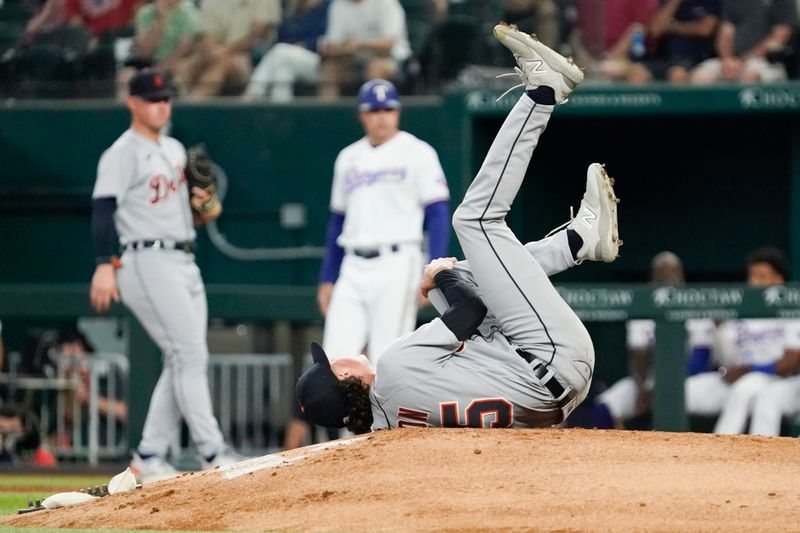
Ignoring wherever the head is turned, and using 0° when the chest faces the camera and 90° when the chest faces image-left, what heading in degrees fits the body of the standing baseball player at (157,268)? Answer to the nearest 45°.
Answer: approximately 315°

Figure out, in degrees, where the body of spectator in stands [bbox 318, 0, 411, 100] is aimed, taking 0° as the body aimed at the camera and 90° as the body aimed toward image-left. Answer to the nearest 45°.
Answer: approximately 45°

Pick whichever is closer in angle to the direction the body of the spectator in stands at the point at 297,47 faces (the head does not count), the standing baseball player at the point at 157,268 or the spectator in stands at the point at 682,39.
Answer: the standing baseball player

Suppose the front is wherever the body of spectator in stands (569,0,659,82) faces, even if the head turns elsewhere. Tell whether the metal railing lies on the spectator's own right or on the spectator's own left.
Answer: on the spectator's own right

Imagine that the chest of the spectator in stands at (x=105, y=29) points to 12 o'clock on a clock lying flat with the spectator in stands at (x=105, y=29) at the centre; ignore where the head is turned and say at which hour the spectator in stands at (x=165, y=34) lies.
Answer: the spectator in stands at (x=165, y=34) is roughly at 10 o'clock from the spectator in stands at (x=105, y=29).

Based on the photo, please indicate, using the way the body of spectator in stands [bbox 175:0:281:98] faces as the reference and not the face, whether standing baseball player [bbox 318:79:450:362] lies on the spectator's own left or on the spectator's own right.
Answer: on the spectator's own left

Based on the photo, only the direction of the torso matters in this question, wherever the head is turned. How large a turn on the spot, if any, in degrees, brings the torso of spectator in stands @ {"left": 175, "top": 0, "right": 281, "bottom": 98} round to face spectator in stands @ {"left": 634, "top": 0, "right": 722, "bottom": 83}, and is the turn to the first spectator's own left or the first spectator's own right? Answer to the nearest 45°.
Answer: approximately 90° to the first spectator's own left

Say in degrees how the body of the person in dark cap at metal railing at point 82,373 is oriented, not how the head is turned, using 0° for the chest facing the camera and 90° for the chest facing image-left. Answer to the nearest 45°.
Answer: approximately 0°
